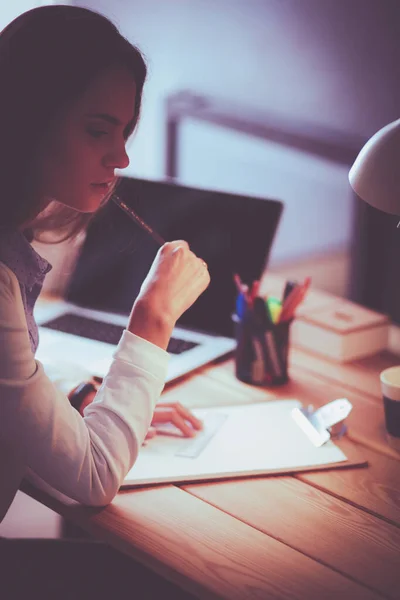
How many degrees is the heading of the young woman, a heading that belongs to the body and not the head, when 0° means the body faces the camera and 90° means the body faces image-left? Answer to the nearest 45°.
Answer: approximately 270°

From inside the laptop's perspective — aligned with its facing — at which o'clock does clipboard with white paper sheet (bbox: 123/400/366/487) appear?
The clipboard with white paper sheet is roughly at 10 o'clock from the laptop.

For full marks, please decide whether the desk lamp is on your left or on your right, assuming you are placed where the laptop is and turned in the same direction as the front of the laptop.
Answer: on your left

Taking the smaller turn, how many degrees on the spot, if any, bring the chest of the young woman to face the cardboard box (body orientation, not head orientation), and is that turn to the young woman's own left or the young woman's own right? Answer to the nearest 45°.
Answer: approximately 45° to the young woman's own left

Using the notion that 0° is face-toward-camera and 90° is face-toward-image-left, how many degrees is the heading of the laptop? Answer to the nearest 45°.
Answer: approximately 45°
